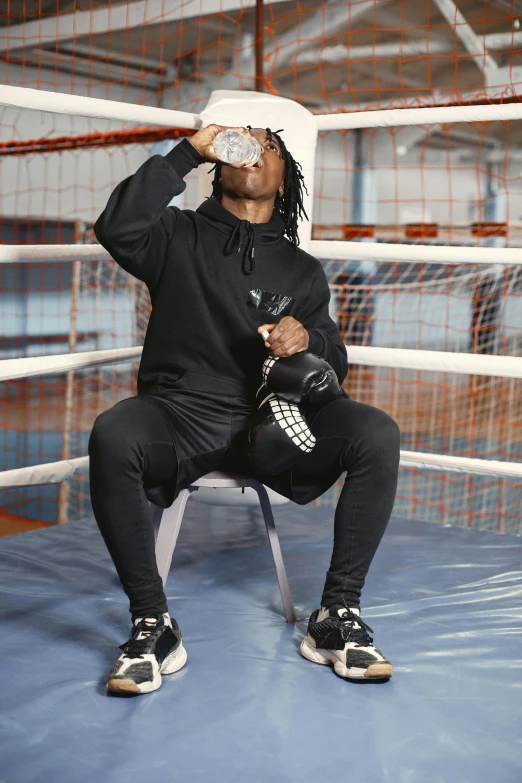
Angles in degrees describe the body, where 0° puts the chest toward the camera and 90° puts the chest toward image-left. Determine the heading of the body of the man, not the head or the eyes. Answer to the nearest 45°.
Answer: approximately 0°
